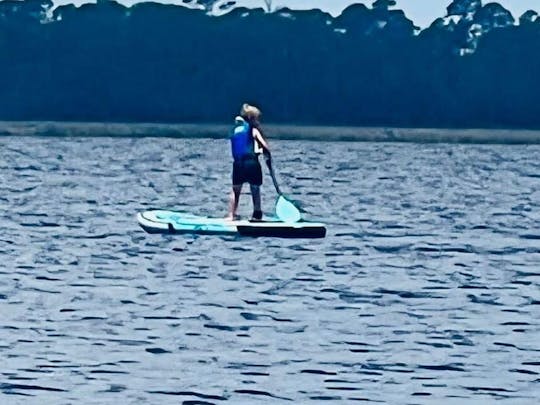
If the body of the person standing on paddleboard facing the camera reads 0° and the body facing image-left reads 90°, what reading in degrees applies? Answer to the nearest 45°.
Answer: approximately 225°

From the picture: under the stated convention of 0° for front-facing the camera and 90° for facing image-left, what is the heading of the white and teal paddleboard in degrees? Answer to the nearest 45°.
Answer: approximately 90°
